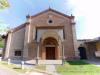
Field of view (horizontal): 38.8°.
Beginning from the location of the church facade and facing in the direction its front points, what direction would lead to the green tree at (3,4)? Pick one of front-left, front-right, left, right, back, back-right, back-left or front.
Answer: front

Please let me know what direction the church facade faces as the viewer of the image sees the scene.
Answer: facing the viewer
